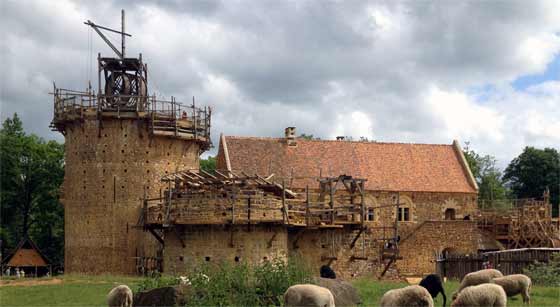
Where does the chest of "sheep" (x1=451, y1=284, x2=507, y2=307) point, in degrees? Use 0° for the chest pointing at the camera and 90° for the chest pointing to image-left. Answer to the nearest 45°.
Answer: approximately 90°

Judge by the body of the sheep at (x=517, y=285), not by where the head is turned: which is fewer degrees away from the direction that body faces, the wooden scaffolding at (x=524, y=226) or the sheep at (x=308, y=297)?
the sheep

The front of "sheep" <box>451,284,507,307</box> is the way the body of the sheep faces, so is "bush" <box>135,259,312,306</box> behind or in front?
in front

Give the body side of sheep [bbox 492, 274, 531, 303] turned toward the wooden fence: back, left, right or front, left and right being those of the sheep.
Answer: right

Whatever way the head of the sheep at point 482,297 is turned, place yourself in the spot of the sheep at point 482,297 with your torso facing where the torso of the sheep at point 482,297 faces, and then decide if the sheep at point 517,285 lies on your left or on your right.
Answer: on your right

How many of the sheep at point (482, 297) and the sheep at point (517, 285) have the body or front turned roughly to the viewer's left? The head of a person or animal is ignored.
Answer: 2

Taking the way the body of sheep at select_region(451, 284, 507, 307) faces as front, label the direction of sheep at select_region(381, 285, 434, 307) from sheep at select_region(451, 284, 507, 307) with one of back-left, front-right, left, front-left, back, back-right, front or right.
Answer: front

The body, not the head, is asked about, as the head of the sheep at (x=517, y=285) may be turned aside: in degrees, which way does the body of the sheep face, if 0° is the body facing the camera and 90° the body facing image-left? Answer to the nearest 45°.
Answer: approximately 90°

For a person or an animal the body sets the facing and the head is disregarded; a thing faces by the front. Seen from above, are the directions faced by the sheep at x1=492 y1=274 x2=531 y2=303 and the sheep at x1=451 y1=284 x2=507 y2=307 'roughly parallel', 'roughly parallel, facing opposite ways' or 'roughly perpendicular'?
roughly parallel

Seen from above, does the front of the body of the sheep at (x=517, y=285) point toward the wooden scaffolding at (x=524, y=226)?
no
